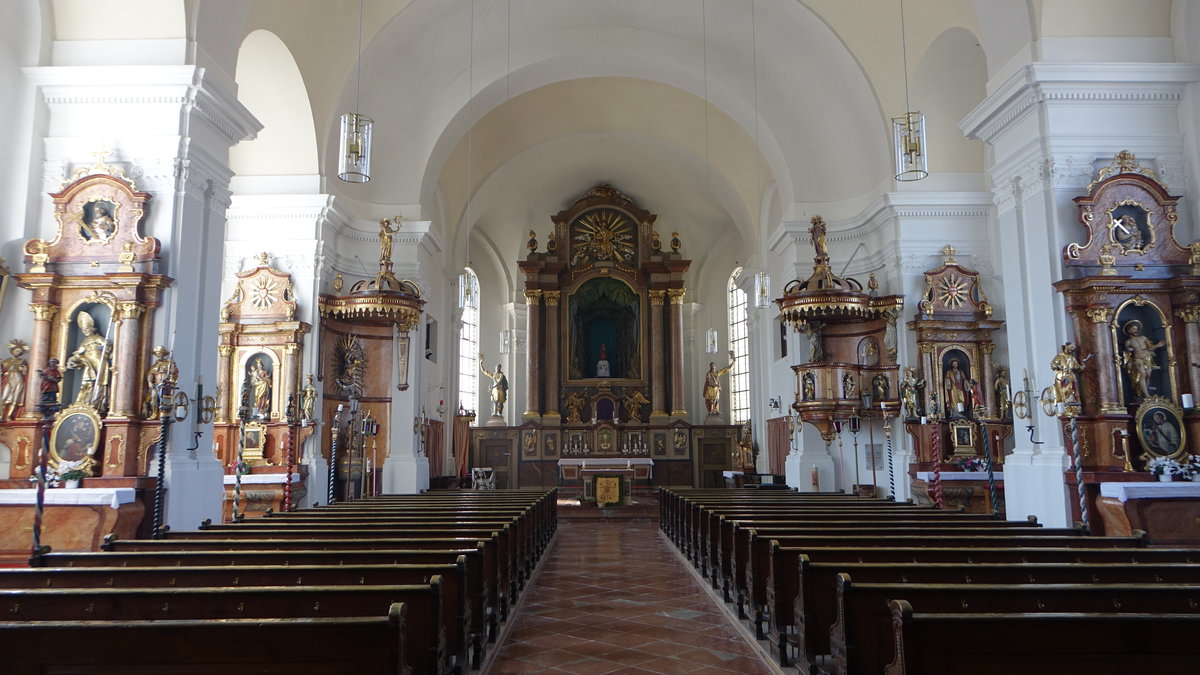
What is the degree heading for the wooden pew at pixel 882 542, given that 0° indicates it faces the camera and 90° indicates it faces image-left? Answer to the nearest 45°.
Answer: approximately 180°

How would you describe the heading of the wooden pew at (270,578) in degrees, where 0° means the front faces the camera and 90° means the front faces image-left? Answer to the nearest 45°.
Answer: approximately 180°

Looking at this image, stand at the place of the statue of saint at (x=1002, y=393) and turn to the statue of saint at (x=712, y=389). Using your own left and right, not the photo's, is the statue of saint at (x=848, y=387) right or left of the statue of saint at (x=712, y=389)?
left

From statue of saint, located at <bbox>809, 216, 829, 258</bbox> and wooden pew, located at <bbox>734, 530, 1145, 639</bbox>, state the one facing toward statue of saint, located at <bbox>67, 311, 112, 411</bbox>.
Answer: statue of saint, located at <bbox>809, 216, 829, 258</bbox>

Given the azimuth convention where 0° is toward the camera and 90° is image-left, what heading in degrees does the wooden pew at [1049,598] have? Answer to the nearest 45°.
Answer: approximately 180°

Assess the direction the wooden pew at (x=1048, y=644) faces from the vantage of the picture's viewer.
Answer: facing away from the viewer

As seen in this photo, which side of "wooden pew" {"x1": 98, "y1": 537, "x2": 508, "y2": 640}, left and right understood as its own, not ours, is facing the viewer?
back

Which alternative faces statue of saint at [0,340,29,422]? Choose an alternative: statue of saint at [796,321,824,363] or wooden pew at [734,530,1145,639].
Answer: statue of saint at [796,321,824,363]

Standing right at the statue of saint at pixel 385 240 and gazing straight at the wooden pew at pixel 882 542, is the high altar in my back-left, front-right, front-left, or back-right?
back-left

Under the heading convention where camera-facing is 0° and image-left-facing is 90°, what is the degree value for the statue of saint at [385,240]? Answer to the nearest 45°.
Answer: approximately 315°
